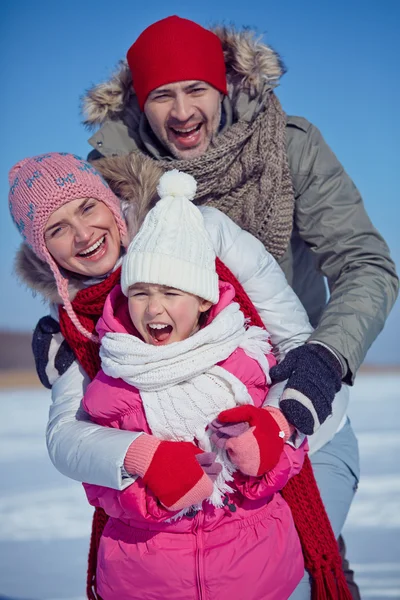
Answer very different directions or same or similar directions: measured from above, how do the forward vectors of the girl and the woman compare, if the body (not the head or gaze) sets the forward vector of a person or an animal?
same or similar directions

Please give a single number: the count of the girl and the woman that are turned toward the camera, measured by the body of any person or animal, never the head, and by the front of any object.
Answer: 2

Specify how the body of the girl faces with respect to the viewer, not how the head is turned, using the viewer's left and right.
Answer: facing the viewer

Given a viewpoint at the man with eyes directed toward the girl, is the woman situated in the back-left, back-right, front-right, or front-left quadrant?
front-right

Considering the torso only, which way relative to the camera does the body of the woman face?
toward the camera

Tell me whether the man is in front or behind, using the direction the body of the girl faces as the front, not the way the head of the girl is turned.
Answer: behind
